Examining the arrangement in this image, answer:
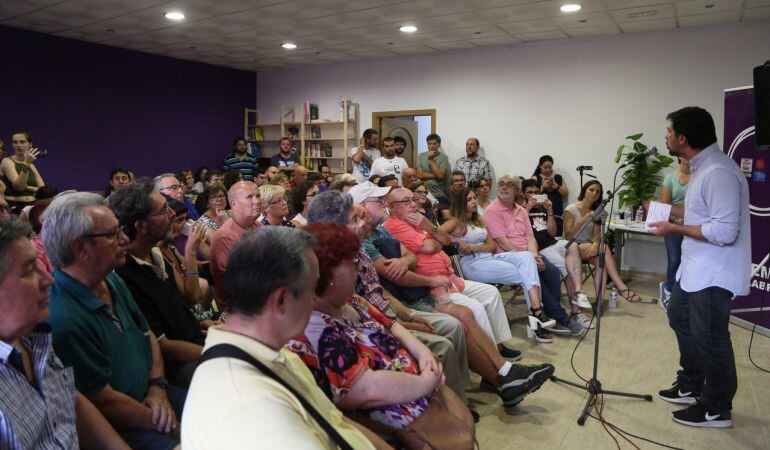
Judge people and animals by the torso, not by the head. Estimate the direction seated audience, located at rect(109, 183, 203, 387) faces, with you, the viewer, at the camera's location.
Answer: facing to the right of the viewer

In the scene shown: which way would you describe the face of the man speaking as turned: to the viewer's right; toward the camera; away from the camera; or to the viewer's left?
to the viewer's left

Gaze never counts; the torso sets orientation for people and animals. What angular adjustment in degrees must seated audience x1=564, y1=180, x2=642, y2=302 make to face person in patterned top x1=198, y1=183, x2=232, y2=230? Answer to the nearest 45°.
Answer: approximately 90° to their right

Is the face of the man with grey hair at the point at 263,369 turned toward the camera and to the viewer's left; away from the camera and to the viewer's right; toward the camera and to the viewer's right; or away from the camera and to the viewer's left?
away from the camera and to the viewer's right

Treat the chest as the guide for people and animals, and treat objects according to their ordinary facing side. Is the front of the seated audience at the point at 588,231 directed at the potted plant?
no

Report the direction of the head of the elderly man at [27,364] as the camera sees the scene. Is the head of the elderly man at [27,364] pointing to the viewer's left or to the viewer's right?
to the viewer's right

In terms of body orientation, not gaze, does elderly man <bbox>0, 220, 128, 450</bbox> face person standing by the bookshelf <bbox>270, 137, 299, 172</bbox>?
no

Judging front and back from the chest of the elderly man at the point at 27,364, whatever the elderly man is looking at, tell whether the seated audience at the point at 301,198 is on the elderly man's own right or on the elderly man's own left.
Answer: on the elderly man's own left

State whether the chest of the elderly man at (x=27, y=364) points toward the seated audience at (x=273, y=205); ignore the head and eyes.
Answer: no

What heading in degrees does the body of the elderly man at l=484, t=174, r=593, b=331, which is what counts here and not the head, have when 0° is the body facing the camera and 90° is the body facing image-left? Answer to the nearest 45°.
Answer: approximately 315°

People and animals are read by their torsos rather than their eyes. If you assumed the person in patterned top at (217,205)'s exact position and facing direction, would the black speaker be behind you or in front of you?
in front

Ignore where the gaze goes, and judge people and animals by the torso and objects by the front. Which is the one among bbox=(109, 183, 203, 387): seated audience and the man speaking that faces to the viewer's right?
the seated audience

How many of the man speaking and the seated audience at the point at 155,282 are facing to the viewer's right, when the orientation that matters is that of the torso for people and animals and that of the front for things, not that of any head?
1
